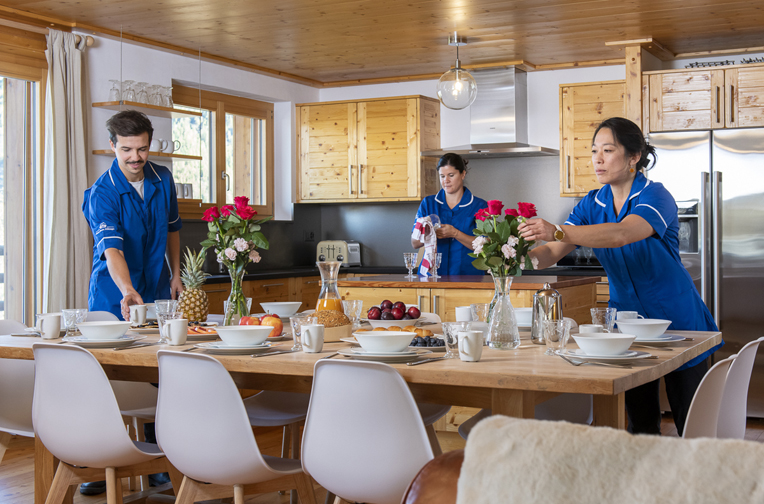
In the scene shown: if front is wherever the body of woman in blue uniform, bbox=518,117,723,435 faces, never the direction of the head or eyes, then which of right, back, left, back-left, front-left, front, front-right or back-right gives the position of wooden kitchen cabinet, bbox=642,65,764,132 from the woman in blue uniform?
back-right

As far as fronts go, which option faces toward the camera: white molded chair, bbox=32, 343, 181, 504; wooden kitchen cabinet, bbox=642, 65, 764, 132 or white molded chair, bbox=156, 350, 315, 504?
the wooden kitchen cabinet

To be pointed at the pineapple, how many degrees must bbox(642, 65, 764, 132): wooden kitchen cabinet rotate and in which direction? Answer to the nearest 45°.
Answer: approximately 45° to its right

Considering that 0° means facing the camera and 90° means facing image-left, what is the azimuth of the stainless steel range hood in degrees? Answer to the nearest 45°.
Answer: approximately 0°

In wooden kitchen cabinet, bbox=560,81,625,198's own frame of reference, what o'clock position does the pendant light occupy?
The pendant light is roughly at 1 o'clock from the wooden kitchen cabinet.

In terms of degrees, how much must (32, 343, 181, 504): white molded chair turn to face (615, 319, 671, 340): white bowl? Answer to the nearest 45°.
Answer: approximately 45° to its right

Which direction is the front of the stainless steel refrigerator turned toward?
toward the camera

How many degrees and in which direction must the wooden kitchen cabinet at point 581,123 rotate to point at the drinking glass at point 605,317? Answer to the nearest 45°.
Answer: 0° — it already faces it

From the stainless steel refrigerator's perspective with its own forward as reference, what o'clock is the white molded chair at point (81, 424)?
The white molded chair is roughly at 1 o'clock from the stainless steel refrigerator.

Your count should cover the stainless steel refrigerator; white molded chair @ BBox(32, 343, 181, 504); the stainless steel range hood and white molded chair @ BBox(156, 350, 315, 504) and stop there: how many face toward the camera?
2

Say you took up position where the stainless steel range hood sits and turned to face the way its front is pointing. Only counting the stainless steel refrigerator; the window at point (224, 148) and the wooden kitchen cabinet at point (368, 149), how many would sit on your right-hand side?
2

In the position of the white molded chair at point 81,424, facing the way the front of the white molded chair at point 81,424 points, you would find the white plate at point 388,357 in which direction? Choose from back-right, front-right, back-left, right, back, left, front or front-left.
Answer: right

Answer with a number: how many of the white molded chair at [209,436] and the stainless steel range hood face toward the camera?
1

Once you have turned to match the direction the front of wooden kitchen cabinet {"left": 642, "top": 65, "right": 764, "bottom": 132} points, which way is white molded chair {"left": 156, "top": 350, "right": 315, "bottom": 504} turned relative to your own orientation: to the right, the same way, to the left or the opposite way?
the opposite way

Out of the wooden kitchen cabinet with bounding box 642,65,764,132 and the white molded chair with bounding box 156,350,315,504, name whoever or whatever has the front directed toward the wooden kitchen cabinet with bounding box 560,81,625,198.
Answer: the white molded chair

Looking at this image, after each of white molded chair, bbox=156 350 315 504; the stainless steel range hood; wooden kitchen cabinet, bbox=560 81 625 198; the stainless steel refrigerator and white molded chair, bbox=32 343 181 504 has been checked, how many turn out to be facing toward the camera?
3

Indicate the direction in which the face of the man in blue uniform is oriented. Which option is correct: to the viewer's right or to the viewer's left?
to the viewer's right
